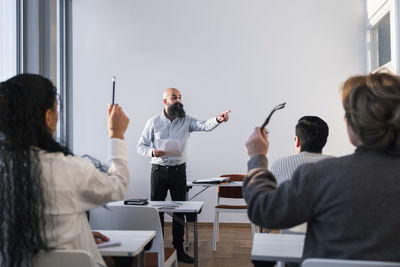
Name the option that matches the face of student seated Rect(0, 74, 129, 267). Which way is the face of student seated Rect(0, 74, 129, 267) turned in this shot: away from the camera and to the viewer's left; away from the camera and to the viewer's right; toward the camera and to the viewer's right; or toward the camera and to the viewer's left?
away from the camera and to the viewer's right

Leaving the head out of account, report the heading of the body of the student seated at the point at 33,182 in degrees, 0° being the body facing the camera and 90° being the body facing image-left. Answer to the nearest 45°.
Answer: approximately 225°

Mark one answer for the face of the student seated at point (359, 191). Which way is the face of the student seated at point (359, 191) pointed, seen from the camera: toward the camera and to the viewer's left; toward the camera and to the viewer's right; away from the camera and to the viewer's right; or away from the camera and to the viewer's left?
away from the camera and to the viewer's left

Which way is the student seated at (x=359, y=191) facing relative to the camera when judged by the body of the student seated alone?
away from the camera

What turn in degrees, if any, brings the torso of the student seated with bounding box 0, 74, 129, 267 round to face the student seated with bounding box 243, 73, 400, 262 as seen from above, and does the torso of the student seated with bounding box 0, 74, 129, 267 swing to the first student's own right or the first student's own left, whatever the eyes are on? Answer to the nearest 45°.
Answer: approximately 90° to the first student's own right

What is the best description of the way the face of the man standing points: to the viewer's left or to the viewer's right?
to the viewer's right

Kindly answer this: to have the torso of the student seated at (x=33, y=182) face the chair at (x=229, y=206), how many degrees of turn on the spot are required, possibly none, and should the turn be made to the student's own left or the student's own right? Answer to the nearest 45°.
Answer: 0° — they already face it
